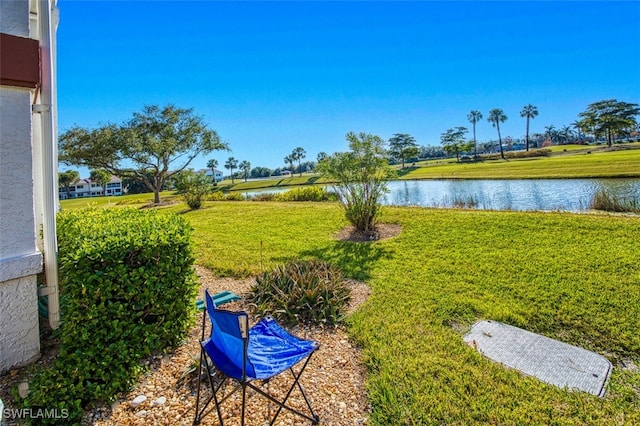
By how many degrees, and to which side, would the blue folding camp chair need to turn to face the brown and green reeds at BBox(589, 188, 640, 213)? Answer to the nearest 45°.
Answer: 0° — it already faces it

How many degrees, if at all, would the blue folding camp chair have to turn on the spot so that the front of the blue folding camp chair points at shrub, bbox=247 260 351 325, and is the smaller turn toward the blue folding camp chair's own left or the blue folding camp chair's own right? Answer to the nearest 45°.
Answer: approximately 45° to the blue folding camp chair's own left

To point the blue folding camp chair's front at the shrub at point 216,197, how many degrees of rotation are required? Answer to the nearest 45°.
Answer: approximately 45° to its left

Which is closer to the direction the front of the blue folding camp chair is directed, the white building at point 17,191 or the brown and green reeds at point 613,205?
the brown and green reeds

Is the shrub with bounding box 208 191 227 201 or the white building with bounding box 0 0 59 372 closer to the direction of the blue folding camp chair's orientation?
the shrub

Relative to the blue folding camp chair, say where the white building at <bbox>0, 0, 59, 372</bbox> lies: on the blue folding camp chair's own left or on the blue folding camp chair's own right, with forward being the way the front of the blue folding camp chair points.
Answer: on the blue folding camp chair's own left

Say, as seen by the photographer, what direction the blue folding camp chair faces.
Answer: facing away from the viewer and to the right of the viewer
